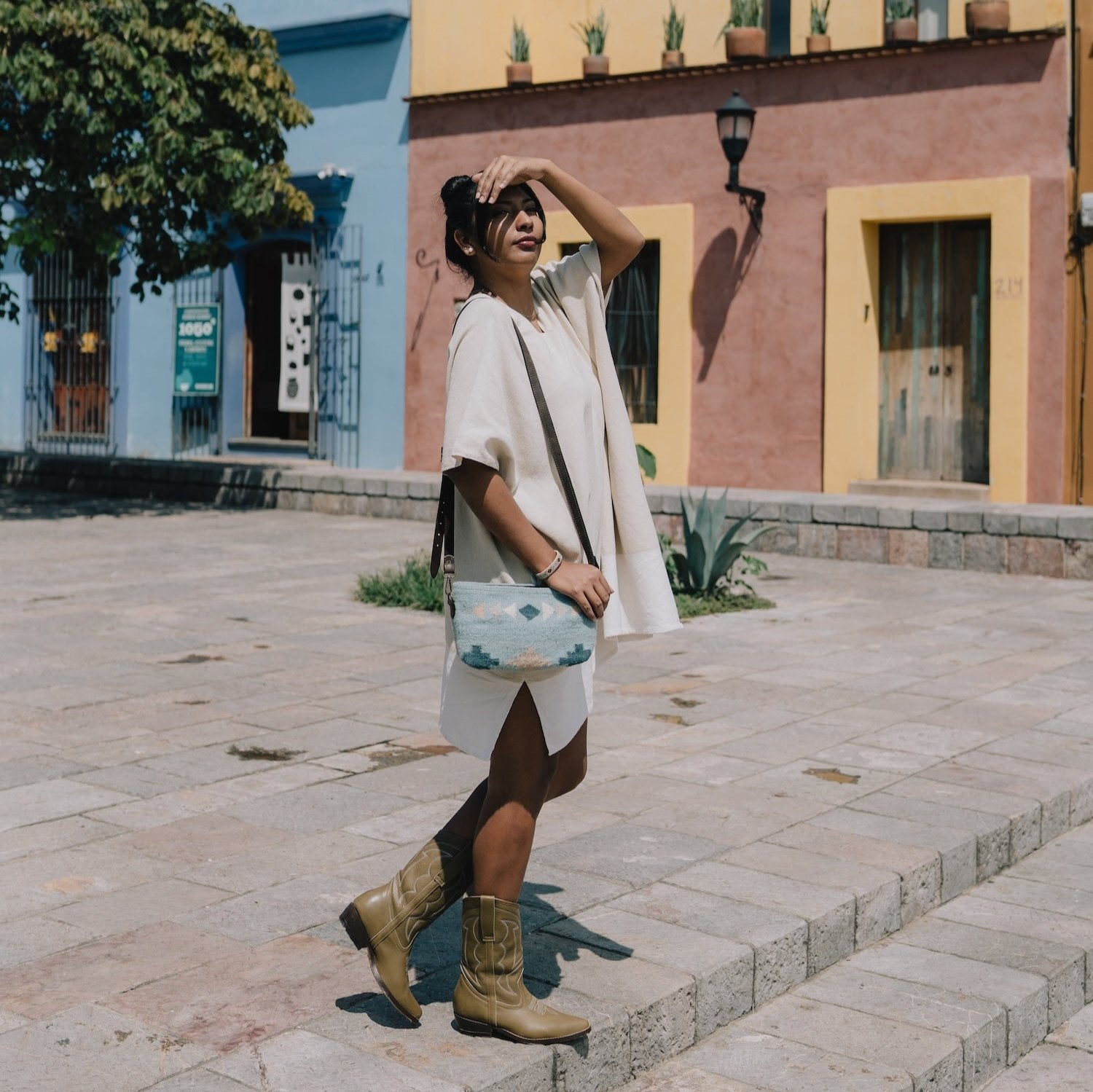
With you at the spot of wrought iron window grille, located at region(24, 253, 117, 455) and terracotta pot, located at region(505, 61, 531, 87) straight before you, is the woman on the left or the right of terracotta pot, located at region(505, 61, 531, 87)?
right

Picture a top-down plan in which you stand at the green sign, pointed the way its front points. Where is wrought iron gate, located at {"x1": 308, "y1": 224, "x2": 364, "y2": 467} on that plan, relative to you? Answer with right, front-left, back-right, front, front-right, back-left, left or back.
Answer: front-left

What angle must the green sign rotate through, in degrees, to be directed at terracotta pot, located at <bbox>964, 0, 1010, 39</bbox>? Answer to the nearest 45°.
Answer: approximately 45° to its left

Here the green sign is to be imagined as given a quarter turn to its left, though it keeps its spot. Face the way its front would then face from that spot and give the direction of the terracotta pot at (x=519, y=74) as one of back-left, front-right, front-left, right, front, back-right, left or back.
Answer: front-right

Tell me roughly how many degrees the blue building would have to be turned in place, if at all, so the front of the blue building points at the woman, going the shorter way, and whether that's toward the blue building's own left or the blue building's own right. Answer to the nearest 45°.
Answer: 0° — it already faces them

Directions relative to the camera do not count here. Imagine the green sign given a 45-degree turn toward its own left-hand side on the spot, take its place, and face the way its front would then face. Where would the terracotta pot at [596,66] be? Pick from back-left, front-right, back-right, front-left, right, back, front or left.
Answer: front

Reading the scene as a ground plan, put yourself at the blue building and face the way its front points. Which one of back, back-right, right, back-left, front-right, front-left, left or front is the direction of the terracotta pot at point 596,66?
front-left

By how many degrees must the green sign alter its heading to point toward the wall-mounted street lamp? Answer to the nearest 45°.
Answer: approximately 45° to its left

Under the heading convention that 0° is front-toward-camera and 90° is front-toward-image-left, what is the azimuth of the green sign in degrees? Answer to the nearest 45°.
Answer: approximately 0°

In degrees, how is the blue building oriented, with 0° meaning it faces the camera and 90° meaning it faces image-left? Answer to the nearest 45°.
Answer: approximately 0°

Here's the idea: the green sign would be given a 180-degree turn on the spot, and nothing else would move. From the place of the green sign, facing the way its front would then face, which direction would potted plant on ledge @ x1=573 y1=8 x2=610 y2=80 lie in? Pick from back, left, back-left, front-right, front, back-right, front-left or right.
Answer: back-right
